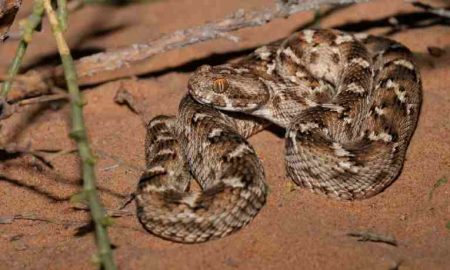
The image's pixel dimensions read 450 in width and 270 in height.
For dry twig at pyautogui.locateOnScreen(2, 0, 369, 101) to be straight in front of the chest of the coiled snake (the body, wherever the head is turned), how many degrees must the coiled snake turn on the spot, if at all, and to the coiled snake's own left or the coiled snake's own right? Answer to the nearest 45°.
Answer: approximately 45° to the coiled snake's own right

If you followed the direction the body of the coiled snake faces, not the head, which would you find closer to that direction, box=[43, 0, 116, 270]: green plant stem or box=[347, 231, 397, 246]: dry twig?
the green plant stem

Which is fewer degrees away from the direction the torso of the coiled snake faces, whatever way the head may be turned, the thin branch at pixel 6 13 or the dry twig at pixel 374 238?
the thin branch

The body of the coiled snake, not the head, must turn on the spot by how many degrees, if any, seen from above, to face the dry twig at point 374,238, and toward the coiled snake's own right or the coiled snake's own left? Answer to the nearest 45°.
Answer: approximately 135° to the coiled snake's own left

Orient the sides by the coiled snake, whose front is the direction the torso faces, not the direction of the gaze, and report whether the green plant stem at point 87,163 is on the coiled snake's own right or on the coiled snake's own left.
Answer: on the coiled snake's own left

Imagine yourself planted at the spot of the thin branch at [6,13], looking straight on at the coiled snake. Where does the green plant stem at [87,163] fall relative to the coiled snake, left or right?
right

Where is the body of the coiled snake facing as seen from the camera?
to the viewer's left
